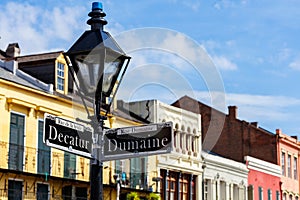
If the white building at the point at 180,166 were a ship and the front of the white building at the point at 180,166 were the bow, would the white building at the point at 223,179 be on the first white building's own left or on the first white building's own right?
on the first white building's own left

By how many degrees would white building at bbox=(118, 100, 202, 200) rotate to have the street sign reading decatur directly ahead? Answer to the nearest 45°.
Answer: approximately 45° to its right

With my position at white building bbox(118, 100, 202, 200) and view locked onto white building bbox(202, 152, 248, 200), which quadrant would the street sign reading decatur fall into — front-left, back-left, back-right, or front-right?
back-right

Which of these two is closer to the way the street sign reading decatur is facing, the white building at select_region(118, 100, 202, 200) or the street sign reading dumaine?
the street sign reading dumaine

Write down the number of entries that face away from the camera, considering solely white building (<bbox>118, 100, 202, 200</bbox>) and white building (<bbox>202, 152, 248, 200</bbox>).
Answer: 0

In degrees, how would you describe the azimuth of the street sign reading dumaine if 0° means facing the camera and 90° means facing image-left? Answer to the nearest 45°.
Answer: approximately 45°

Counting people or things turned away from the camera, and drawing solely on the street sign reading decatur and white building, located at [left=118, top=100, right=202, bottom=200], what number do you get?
0
